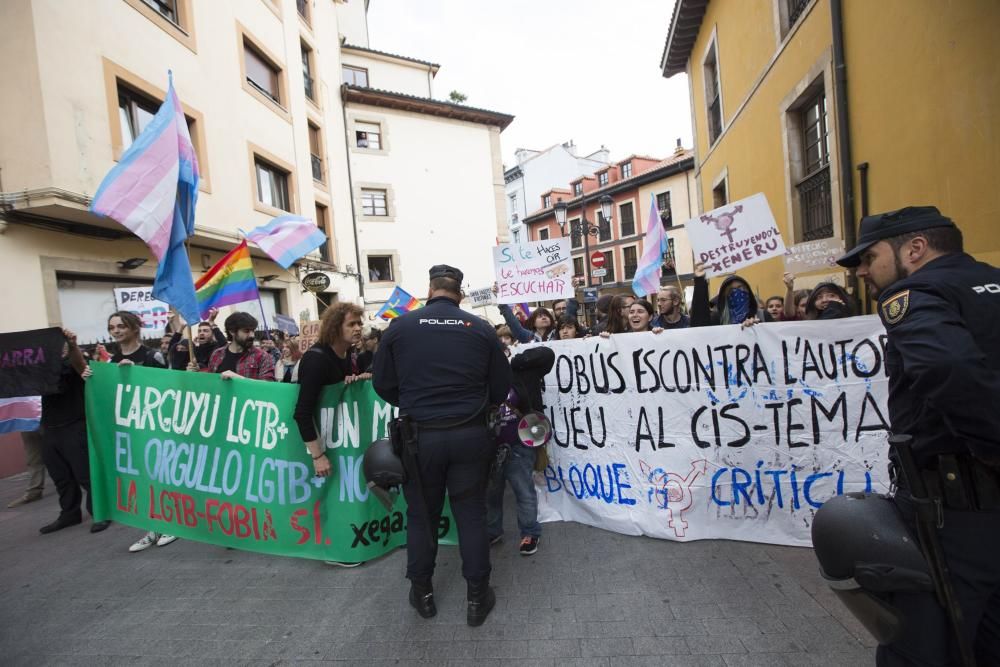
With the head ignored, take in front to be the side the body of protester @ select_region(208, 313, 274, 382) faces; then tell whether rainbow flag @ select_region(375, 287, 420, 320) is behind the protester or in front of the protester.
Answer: behind

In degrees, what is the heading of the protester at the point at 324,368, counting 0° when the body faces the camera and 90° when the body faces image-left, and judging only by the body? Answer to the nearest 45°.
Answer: approximately 315°

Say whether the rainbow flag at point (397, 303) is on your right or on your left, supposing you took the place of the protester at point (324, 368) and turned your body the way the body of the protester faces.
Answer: on your left

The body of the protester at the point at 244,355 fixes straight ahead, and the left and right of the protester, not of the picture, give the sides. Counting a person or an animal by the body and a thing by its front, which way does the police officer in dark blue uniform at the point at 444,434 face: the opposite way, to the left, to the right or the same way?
the opposite way

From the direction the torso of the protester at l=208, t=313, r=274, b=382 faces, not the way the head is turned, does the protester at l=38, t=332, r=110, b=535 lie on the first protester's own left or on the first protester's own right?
on the first protester's own right

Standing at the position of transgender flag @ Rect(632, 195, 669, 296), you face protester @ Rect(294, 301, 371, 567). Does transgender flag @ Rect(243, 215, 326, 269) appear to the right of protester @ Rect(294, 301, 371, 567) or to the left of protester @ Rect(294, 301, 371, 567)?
right

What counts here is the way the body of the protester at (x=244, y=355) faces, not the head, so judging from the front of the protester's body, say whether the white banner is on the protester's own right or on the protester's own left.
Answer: on the protester's own left

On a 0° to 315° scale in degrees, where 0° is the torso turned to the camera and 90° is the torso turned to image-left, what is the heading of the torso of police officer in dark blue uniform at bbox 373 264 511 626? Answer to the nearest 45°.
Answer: approximately 180°

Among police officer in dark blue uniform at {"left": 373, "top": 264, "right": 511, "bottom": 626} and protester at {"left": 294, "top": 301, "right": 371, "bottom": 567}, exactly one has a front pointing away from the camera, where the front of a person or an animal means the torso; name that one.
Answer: the police officer in dark blue uniform
